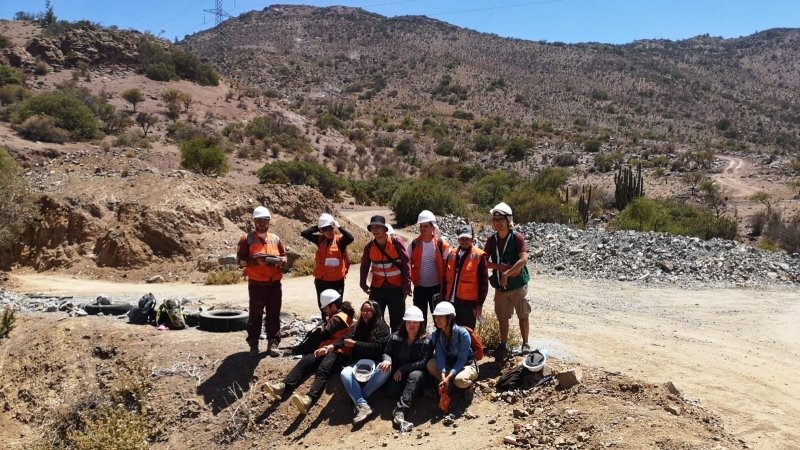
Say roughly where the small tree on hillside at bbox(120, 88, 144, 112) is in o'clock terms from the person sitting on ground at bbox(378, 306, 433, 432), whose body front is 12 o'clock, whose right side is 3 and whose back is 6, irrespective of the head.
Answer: The small tree on hillside is roughly at 5 o'clock from the person sitting on ground.

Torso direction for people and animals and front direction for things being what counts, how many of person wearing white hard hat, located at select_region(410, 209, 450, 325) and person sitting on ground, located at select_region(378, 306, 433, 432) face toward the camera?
2

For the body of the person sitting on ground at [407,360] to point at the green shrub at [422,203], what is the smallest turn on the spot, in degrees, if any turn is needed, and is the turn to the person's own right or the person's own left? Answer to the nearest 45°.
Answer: approximately 180°

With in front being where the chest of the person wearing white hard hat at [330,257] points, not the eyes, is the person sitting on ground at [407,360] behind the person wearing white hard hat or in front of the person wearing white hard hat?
in front

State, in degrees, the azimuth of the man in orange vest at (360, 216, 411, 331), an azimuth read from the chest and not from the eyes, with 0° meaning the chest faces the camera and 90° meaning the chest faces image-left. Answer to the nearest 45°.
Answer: approximately 0°

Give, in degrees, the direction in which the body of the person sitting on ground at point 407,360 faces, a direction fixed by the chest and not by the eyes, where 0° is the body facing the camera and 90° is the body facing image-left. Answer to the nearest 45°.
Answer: approximately 0°
